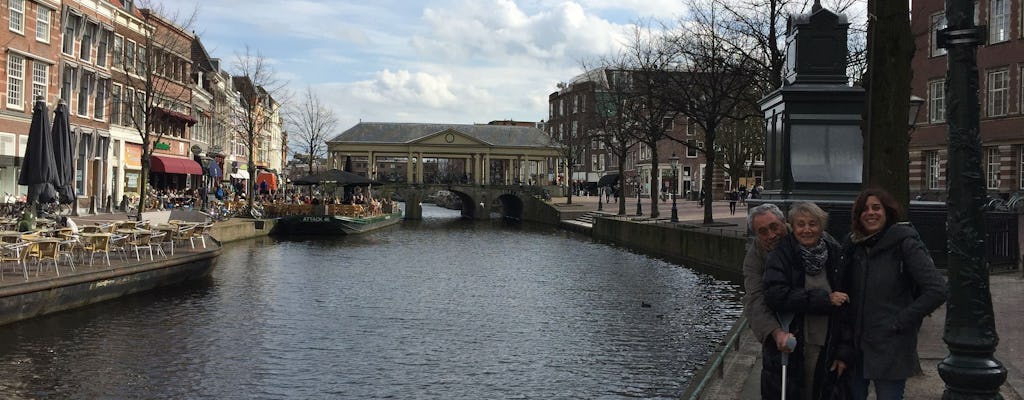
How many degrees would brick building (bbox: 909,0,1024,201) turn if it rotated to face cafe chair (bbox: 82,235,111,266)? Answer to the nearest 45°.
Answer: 0° — it already faces it

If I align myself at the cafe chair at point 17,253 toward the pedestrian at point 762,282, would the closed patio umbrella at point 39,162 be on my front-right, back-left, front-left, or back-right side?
back-left

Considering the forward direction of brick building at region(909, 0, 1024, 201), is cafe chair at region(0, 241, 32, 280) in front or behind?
in front

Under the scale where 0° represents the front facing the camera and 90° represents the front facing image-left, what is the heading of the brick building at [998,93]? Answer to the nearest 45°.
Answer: approximately 45°

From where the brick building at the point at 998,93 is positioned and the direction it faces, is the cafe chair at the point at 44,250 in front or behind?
in front

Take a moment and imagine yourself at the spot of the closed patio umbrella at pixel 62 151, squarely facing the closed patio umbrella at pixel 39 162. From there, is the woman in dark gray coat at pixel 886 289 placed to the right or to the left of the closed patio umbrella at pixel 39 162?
left

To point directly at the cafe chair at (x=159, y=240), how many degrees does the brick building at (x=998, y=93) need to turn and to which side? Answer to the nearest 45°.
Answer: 0° — it already faces it

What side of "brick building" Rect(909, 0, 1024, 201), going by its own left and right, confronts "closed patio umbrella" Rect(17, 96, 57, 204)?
front

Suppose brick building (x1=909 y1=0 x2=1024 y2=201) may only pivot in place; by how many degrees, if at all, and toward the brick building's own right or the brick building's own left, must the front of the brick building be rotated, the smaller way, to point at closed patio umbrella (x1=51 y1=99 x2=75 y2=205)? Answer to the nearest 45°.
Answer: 0° — it already faces it

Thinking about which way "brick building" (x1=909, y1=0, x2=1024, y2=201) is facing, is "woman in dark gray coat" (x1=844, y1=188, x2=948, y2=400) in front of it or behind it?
in front

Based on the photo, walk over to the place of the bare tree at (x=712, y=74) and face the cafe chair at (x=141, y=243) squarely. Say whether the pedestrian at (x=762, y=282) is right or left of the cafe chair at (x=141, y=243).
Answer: left

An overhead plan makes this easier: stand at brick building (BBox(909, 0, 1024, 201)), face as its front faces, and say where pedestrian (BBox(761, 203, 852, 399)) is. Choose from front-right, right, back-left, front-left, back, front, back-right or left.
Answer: front-left

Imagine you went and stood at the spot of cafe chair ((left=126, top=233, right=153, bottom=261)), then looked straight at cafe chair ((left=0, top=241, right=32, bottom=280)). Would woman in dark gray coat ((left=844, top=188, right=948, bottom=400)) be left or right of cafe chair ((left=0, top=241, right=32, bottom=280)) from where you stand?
left
